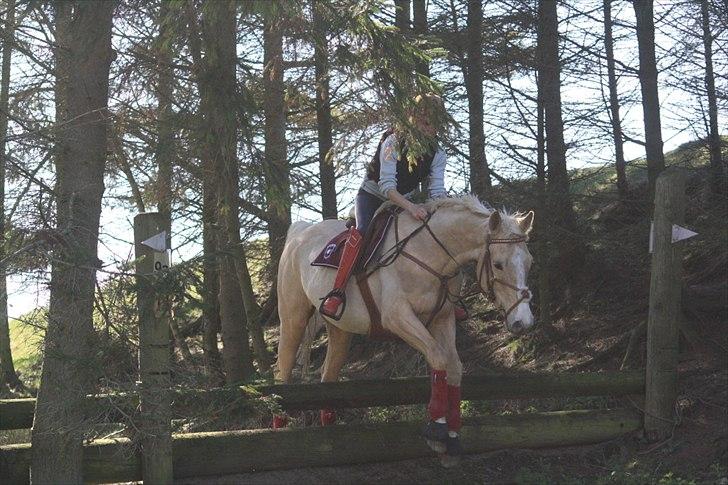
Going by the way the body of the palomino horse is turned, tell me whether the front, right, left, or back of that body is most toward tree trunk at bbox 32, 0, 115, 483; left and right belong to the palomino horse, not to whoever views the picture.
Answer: right

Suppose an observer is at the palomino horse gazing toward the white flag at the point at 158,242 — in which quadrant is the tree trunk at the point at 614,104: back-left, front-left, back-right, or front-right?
back-right

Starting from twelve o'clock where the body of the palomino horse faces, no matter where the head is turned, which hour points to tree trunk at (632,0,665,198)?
The tree trunk is roughly at 9 o'clock from the palomino horse.

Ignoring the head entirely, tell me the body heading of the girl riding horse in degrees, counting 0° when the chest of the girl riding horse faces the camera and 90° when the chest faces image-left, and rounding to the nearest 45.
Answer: approximately 315°

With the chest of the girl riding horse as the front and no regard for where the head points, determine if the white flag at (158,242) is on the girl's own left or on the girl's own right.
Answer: on the girl's own right

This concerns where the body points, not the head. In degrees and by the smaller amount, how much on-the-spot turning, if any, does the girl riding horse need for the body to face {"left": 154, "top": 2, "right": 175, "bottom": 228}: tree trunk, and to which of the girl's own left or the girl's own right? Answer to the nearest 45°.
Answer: approximately 135° to the girl's own right

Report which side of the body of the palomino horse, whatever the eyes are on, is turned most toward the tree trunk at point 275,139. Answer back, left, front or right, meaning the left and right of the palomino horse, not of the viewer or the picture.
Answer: back

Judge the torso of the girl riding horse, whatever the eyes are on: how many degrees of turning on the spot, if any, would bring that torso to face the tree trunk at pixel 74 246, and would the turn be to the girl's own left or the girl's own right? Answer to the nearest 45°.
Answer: approximately 90° to the girl's own right

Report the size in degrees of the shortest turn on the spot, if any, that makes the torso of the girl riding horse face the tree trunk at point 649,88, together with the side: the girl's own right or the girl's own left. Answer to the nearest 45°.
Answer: approximately 90° to the girl's own left

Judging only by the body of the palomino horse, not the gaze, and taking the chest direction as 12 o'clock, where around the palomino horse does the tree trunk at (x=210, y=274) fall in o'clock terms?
The tree trunk is roughly at 6 o'clock from the palomino horse.

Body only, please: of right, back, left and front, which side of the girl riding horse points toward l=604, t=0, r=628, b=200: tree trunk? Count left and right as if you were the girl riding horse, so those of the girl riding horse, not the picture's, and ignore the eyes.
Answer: left

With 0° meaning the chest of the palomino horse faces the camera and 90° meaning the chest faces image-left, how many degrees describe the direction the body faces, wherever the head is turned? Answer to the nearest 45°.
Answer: approximately 315°

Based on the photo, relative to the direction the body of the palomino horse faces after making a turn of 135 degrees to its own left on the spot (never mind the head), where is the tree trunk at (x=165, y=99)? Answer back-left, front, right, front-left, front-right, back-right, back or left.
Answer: left
